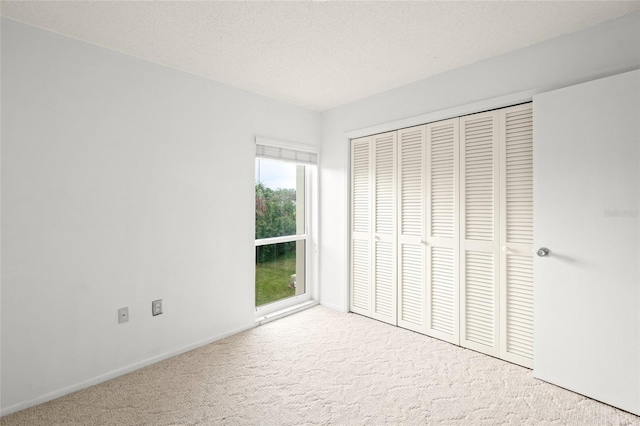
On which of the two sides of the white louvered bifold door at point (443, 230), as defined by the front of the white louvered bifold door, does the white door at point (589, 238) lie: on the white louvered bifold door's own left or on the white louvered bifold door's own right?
on the white louvered bifold door's own left

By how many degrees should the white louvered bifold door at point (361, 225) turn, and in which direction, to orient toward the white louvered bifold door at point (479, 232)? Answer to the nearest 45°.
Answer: approximately 90° to its left

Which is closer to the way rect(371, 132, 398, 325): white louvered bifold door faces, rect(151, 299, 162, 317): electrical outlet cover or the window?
the electrical outlet cover

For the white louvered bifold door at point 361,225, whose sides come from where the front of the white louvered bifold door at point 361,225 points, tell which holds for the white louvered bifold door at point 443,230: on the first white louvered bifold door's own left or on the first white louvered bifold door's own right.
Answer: on the first white louvered bifold door's own left

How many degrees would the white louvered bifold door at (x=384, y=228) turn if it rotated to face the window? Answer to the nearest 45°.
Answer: approximately 45° to its right

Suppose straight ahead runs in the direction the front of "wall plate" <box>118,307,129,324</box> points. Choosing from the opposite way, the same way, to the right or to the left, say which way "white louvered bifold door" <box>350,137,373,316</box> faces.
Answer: to the right

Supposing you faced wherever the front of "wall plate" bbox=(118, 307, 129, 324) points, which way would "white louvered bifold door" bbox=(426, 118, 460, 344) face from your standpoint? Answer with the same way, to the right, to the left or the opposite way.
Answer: to the right

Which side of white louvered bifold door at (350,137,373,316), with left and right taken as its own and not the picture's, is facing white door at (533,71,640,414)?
left

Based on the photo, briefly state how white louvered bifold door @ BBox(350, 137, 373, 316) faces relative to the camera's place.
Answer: facing the viewer and to the left of the viewer

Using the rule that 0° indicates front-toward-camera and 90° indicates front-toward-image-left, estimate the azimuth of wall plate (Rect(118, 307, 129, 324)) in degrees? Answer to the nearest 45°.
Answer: approximately 0°

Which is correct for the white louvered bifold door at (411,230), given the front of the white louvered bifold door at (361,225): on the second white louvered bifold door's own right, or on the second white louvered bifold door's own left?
on the second white louvered bifold door's own left

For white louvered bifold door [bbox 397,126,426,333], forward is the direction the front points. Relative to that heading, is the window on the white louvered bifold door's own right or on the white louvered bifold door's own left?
on the white louvered bifold door's own right

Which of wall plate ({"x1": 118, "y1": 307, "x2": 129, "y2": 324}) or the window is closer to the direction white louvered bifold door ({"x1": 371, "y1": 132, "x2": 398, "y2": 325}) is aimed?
the wall plate

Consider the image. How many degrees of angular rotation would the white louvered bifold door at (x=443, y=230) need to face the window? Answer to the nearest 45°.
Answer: approximately 45° to its right

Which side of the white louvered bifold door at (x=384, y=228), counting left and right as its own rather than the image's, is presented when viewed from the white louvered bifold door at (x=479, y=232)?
left
